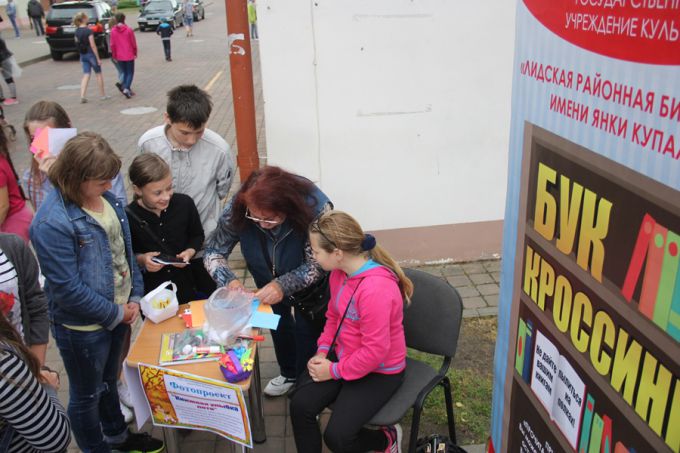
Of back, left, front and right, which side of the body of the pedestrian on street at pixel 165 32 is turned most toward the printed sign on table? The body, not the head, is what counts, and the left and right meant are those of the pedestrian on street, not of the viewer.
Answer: back

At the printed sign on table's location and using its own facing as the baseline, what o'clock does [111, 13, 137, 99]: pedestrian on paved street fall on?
The pedestrian on paved street is roughly at 6 o'clock from the printed sign on table.

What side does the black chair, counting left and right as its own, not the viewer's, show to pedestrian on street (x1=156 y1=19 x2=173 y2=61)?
right

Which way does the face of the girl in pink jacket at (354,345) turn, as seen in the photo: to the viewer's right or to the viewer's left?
to the viewer's left

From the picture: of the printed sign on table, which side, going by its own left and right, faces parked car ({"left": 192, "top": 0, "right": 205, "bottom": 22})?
back

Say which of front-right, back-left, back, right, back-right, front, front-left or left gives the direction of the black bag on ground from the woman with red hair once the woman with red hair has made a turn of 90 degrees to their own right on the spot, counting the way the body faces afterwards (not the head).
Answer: back

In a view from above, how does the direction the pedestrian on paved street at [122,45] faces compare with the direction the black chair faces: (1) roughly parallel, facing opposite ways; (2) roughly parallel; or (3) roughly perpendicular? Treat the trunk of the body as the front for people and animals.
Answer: roughly perpendicular

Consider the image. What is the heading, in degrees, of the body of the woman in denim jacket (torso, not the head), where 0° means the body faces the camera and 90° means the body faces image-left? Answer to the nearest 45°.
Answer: approximately 315°

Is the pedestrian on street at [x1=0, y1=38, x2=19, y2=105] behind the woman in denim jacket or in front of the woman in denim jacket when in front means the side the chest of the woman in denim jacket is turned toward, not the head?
behind

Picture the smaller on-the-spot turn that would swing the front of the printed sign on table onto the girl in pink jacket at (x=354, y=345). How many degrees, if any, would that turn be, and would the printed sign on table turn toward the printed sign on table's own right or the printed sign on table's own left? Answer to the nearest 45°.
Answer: approximately 90° to the printed sign on table's own left

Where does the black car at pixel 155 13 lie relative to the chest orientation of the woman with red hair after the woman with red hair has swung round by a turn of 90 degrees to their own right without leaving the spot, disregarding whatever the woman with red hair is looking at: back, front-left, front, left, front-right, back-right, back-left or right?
front-right

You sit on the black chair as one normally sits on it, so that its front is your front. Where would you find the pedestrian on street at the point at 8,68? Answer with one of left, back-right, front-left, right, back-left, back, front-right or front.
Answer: right

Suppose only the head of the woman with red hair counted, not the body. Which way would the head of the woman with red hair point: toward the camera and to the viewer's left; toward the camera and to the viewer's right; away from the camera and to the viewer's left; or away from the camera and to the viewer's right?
toward the camera and to the viewer's left
